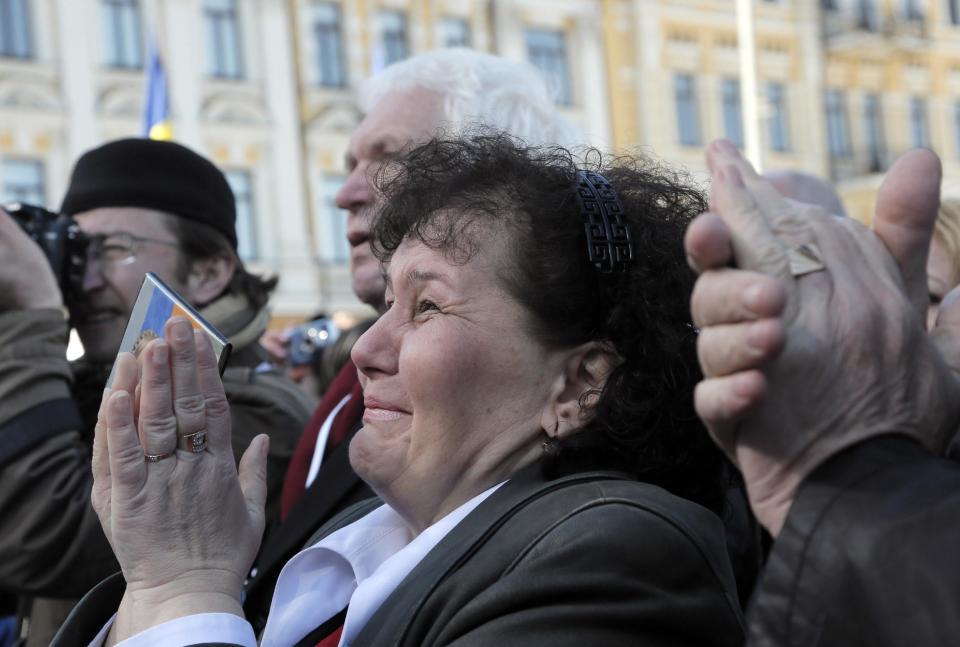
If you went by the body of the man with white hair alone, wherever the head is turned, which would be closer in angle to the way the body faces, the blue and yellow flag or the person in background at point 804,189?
the blue and yellow flag

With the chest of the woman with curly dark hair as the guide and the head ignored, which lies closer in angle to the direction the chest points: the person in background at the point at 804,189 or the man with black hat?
the man with black hat

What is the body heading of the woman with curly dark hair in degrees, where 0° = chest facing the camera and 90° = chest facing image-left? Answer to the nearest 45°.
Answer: approximately 90°

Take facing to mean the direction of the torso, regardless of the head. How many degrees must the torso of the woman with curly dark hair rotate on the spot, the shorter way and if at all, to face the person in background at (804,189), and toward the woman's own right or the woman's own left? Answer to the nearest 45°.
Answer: approximately 135° to the woman's own right

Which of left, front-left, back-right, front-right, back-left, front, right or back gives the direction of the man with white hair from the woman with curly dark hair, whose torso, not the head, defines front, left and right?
right

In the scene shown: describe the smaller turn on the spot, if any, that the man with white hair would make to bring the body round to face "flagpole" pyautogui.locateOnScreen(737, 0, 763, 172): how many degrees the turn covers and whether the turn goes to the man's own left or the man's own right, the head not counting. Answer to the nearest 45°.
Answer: approximately 90° to the man's own right

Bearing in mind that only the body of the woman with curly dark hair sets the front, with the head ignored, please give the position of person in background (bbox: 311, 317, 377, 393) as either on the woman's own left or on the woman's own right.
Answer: on the woman's own right

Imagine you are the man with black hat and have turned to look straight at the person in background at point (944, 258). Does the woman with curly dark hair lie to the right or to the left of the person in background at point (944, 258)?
right

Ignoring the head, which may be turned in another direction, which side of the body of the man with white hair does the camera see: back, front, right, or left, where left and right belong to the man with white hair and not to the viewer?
left

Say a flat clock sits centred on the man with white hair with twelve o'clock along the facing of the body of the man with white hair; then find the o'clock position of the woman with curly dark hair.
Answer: The woman with curly dark hair is roughly at 9 o'clock from the man with white hair.
